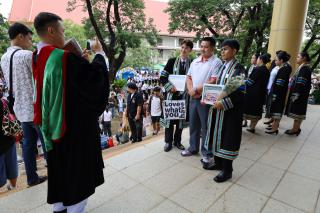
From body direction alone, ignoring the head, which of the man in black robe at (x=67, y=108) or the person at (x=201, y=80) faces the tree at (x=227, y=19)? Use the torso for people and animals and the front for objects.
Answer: the man in black robe

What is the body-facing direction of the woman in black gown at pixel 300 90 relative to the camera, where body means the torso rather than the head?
to the viewer's left

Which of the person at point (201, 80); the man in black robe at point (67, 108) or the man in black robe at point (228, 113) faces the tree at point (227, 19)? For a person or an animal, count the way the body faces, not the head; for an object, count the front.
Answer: the man in black robe at point (67, 108)

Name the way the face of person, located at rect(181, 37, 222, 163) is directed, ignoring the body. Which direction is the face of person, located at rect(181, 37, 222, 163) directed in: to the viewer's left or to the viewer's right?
to the viewer's left

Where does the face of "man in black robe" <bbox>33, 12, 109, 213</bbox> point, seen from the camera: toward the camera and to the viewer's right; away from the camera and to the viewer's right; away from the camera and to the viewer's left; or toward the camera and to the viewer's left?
away from the camera and to the viewer's right

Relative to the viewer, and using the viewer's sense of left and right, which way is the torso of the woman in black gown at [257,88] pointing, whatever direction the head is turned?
facing to the left of the viewer

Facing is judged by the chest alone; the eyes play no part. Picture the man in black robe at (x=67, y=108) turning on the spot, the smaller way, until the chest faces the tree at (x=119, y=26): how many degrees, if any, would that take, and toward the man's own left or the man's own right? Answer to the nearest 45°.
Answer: approximately 45° to the man's own left

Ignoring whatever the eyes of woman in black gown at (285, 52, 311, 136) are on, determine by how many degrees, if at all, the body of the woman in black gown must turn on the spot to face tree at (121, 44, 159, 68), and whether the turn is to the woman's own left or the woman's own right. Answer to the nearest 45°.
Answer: approximately 45° to the woman's own right

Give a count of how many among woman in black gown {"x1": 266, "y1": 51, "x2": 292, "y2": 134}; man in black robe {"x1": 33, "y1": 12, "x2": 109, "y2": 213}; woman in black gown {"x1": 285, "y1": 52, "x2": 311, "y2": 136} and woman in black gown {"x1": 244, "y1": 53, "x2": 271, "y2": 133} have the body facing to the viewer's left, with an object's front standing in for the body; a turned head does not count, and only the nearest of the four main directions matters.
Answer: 3

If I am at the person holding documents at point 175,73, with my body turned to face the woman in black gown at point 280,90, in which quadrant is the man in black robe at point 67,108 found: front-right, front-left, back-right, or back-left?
back-right

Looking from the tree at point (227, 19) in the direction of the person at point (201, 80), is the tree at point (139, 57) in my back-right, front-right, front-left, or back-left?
back-right

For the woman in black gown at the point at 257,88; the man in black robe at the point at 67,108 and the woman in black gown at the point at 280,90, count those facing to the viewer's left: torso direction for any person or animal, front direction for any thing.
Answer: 2
